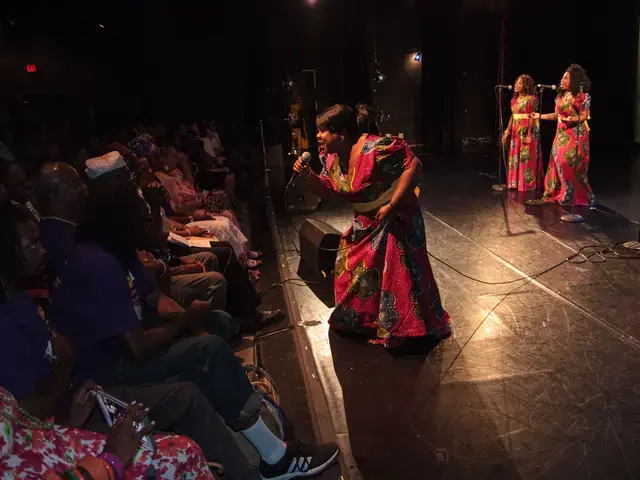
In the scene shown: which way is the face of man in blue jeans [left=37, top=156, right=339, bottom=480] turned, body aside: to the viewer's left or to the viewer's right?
to the viewer's right

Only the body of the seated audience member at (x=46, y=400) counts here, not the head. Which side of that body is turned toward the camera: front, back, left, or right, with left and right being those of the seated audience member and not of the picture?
right

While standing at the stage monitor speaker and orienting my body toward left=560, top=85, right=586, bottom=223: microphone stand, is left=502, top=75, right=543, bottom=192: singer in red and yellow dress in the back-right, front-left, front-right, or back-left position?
front-left

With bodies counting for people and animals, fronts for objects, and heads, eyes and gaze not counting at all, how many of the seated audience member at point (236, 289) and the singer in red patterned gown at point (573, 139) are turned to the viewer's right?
1

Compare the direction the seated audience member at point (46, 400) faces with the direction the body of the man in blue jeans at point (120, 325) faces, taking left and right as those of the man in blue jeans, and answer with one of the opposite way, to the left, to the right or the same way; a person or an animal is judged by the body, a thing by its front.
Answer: the same way

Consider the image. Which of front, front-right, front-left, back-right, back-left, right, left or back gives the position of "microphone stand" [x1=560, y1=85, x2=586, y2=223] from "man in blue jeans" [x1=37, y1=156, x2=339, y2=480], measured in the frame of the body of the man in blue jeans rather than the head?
front-left

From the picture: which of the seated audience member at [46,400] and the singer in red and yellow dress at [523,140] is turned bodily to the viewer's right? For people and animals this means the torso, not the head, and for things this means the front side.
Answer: the seated audience member

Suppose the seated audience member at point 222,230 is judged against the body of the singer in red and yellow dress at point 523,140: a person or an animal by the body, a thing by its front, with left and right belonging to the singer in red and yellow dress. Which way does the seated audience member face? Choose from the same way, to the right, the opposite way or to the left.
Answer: the opposite way

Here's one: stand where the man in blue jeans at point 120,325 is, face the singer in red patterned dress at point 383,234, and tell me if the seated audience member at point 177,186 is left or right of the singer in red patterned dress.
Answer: left

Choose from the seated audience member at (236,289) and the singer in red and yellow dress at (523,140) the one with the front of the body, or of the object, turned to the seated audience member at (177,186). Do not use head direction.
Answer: the singer in red and yellow dress

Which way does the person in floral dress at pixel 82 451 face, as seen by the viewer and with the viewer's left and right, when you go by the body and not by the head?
facing to the right of the viewer

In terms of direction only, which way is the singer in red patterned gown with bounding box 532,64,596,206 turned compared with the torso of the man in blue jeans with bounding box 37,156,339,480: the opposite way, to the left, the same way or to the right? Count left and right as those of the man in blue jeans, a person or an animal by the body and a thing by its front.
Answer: the opposite way

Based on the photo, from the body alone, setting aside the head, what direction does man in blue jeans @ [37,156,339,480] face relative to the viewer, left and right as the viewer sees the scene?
facing to the right of the viewer

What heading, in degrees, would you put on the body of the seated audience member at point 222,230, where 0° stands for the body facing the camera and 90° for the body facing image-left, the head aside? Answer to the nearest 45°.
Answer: approximately 270°

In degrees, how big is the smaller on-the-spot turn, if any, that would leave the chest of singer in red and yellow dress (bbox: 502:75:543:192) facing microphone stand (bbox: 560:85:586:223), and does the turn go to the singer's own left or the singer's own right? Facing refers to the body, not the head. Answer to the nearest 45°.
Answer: approximately 45° to the singer's own left

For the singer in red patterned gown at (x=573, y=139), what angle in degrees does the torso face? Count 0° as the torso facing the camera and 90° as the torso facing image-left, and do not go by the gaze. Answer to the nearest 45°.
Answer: approximately 45°

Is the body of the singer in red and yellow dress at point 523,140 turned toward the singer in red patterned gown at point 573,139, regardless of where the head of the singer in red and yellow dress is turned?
no

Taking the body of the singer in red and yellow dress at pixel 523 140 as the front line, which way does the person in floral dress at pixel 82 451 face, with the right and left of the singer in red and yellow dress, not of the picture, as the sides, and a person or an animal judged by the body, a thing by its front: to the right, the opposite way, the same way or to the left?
the opposite way

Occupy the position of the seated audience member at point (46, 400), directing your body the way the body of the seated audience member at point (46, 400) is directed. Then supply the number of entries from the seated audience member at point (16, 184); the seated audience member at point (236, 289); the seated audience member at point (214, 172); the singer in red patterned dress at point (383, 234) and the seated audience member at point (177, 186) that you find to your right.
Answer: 0

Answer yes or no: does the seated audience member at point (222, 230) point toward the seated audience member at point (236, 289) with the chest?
no

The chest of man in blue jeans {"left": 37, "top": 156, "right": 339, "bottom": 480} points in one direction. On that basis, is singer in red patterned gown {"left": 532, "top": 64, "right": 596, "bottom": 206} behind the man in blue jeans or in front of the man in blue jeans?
in front

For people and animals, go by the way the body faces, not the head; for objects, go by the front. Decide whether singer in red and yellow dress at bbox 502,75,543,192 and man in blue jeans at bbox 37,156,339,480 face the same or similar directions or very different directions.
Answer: very different directions

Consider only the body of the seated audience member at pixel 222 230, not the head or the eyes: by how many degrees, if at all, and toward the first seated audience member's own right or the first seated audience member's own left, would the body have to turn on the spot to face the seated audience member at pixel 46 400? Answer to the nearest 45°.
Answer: approximately 90° to the first seated audience member's own right

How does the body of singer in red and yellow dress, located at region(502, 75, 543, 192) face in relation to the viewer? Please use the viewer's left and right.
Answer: facing the viewer and to the left of the viewer
